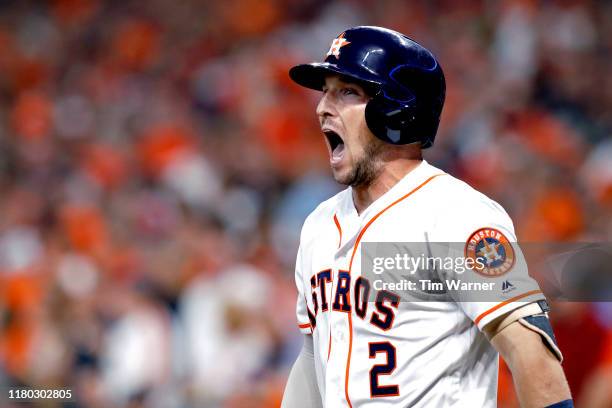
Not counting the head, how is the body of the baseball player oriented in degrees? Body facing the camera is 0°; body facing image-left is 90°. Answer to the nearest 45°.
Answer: approximately 45°
